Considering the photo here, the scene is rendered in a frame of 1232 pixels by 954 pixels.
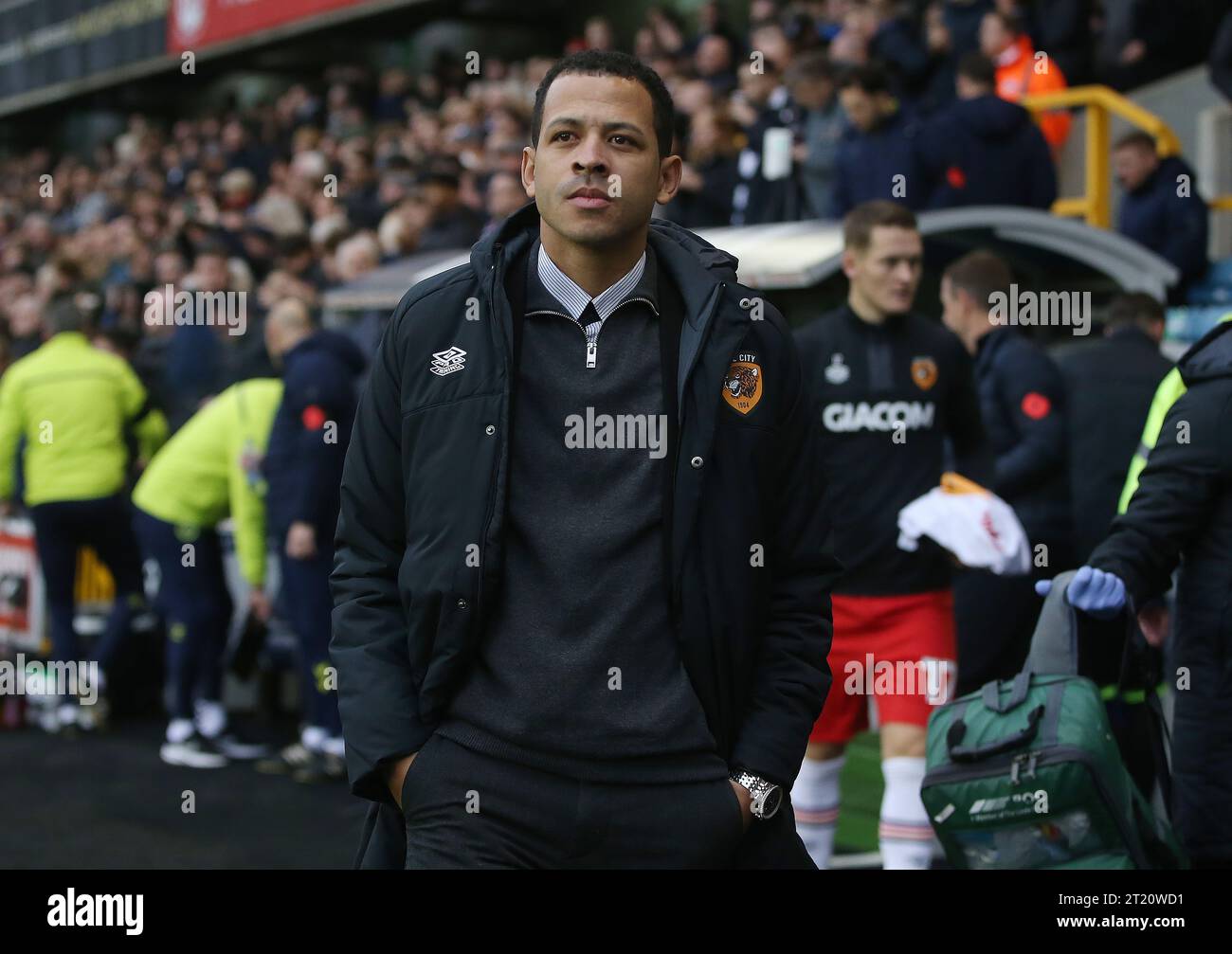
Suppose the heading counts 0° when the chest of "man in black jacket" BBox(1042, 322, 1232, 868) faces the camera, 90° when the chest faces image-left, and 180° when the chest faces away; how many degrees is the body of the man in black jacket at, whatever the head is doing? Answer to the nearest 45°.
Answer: approximately 90°

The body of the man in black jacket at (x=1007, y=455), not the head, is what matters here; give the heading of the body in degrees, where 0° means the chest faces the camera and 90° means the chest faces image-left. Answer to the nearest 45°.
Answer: approximately 90°

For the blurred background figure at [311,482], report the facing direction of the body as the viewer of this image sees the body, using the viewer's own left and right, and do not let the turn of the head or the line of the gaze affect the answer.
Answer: facing to the left of the viewer

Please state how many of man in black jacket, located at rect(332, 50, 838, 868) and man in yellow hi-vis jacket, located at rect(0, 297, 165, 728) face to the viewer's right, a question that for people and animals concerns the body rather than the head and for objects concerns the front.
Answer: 0

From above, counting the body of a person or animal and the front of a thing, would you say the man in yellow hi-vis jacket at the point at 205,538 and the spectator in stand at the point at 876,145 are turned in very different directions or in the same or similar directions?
very different directions

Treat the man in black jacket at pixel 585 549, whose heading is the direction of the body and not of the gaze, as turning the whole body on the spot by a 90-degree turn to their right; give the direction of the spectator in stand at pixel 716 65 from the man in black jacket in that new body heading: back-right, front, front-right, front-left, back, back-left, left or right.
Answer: right

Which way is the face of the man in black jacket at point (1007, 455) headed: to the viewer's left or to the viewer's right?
to the viewer's left

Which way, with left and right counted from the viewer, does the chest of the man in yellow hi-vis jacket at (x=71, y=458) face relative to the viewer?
facing away from the viewer

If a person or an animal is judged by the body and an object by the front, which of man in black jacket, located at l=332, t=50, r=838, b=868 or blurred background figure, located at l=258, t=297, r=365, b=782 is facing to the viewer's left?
the blurred background figure

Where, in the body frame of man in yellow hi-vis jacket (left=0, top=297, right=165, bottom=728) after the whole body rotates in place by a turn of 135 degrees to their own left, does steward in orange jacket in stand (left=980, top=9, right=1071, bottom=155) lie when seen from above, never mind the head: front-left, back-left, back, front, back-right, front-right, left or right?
back-left

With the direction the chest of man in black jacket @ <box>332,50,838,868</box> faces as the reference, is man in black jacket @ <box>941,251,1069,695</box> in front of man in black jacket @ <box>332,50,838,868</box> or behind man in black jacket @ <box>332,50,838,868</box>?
behind
